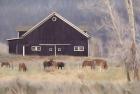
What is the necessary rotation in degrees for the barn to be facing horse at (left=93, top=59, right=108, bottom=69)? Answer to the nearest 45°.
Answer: approximately 90° to its left

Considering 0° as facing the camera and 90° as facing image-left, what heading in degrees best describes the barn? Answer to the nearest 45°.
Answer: approximately 0°
